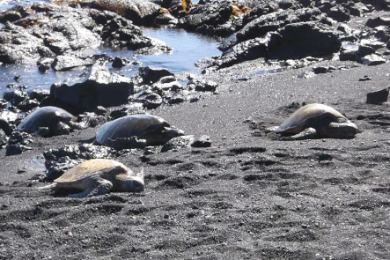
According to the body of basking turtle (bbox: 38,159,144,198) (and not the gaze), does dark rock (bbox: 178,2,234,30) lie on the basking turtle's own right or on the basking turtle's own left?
on the basking turtle's own left

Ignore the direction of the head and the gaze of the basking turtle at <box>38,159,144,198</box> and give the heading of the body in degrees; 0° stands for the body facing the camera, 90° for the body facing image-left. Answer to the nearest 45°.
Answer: approximately 270°

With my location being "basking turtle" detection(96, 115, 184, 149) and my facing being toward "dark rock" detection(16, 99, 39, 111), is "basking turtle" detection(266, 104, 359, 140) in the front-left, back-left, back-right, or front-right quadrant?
back-right

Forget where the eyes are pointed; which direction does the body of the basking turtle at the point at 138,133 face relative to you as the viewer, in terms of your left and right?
facing to the right of the viewer

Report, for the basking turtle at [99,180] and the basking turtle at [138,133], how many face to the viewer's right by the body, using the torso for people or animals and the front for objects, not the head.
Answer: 2

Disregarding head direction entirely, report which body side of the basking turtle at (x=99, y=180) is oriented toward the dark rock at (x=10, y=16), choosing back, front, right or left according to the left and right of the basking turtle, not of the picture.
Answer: left

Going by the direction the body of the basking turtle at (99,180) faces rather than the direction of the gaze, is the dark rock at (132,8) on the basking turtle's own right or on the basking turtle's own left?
on the basking turtle's own left

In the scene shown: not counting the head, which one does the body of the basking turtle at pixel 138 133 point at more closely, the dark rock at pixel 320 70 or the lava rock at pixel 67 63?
the dark rock

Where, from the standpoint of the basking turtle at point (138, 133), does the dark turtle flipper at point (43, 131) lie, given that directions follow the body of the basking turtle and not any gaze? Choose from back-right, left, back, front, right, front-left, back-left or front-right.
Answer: back-left

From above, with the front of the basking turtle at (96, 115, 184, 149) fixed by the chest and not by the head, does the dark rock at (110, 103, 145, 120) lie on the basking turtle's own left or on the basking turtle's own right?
on the basking turtle's own left

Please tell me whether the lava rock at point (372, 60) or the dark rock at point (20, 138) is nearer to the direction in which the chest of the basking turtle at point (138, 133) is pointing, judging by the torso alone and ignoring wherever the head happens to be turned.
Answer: the lava rock
